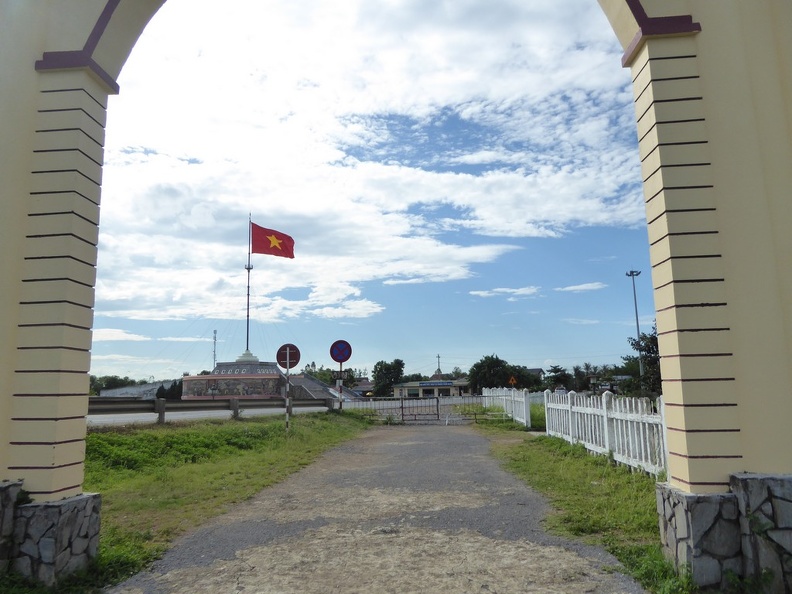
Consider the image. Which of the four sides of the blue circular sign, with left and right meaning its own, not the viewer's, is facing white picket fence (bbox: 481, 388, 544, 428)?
left

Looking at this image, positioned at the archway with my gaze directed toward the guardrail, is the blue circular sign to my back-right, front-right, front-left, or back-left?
front-right

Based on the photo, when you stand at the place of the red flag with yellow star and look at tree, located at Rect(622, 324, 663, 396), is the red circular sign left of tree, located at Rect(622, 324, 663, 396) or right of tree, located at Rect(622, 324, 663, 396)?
right

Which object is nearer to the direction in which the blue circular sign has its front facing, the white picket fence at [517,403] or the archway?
the archway

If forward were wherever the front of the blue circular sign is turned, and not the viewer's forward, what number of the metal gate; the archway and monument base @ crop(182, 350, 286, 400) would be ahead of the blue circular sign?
1

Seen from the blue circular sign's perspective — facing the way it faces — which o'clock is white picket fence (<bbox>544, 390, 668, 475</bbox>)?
The white picket fence is roughly at 11 o'clock from the blue circular sign.

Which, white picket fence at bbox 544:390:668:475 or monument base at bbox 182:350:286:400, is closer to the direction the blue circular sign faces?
the white picket fence

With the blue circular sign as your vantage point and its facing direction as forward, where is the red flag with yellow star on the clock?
The red flag with yellow star is roughly at 5 o'clock from the blue circular sign.

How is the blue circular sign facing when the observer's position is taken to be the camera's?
facing the viewer

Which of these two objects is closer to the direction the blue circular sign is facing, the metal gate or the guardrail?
the guardrail

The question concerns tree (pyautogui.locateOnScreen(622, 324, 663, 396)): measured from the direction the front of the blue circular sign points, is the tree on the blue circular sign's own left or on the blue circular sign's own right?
on the blue circular sign's own left

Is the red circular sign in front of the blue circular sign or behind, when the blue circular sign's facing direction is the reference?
in front

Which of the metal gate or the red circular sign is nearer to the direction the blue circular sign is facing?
the red circular sign
